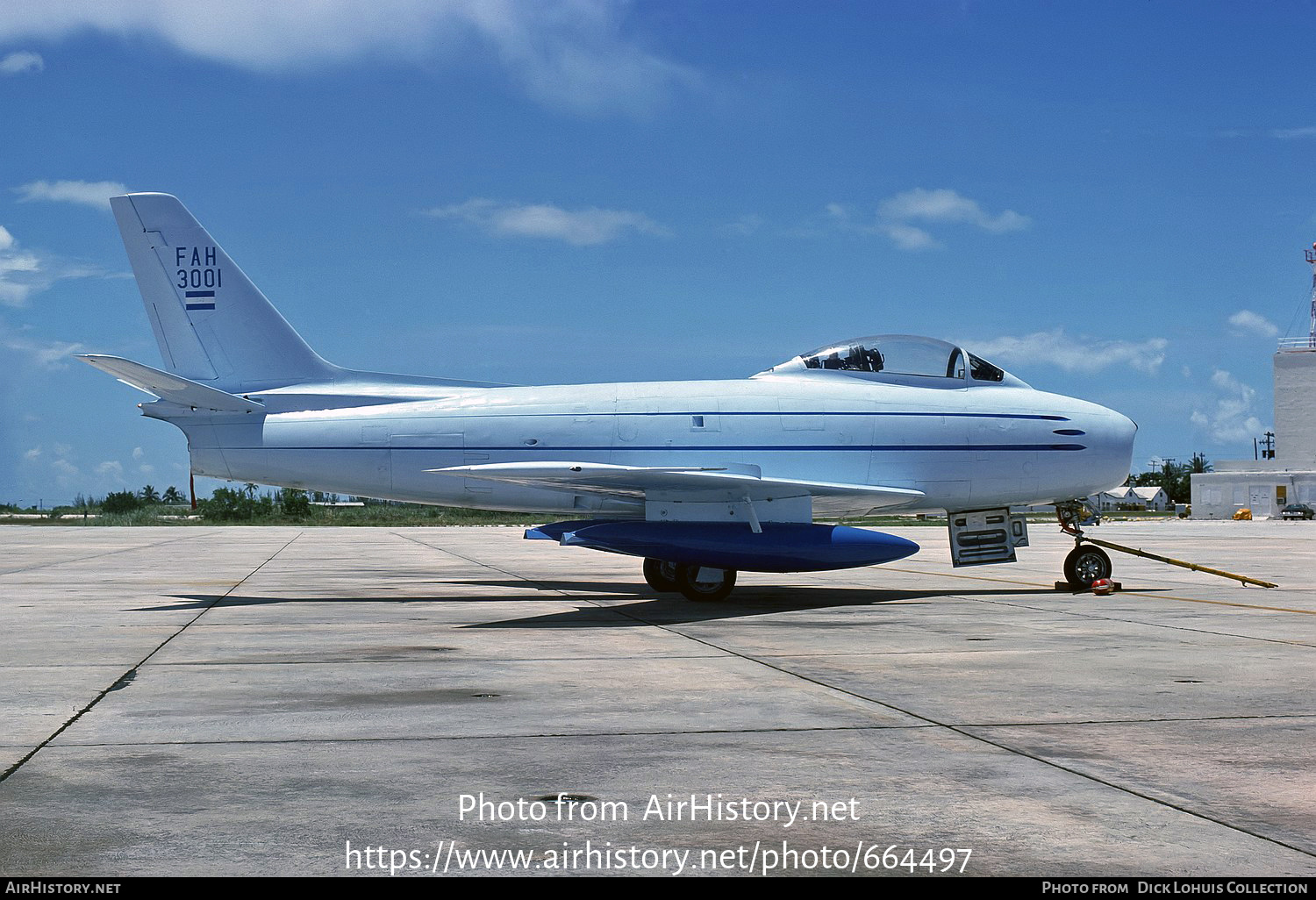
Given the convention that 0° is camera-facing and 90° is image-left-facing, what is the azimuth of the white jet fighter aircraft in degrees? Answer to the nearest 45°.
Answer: approximately 270°
